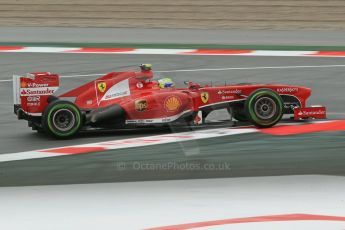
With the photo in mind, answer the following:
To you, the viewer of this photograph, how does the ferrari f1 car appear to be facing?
facing to the right of the viewer
